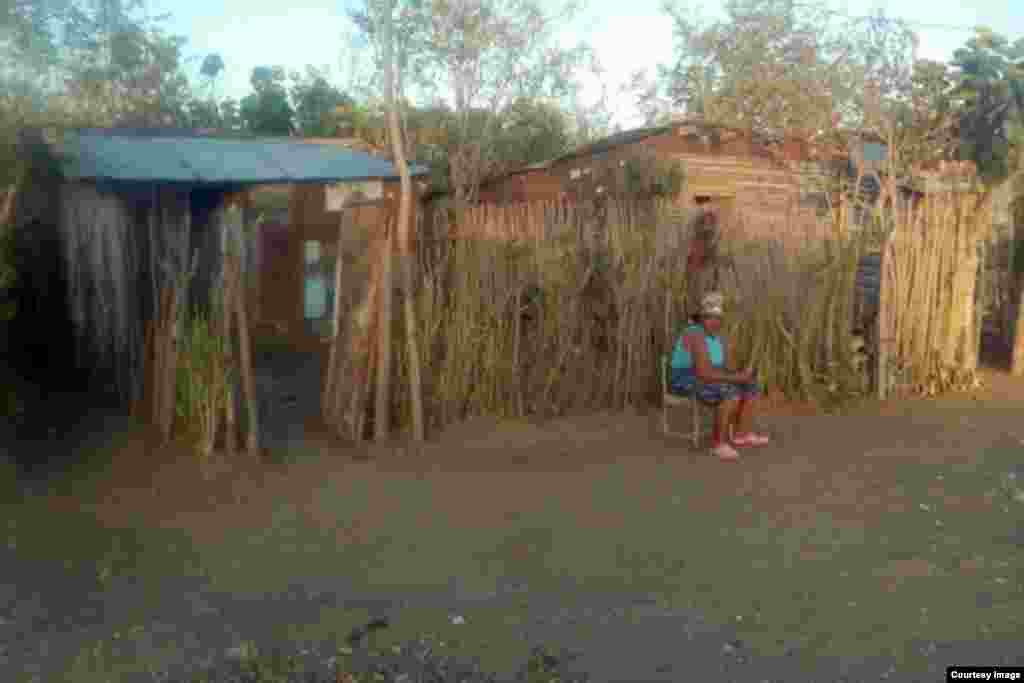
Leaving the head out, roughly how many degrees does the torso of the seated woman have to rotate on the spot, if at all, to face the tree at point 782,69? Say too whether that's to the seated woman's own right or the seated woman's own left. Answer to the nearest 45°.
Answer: approximately 135° to the seated woman's own left

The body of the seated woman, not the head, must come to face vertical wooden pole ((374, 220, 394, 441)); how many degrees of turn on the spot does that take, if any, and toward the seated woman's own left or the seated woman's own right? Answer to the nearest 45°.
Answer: approximately 135° to the seated woman's own right

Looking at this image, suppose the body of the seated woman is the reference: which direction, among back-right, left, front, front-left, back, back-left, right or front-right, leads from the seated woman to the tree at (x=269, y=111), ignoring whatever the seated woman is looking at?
back

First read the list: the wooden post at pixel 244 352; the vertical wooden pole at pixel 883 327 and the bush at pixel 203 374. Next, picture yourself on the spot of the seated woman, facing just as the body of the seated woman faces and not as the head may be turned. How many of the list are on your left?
1

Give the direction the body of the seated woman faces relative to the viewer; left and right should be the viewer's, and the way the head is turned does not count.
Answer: facing the viewer and to the right of the viewer

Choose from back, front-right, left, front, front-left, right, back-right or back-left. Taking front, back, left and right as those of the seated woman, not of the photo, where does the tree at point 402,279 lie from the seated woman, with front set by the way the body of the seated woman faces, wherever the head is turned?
back-right

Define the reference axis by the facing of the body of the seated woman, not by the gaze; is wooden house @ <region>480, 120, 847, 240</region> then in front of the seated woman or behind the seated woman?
behind

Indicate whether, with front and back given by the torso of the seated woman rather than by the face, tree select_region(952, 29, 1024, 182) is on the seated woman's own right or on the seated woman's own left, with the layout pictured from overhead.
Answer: on the seated woman's own left

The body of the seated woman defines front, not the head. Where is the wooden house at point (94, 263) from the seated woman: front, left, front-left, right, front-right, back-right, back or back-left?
back-right

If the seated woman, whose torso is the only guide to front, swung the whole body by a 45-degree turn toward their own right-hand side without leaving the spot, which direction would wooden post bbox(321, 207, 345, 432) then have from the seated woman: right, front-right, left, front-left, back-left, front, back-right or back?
right
